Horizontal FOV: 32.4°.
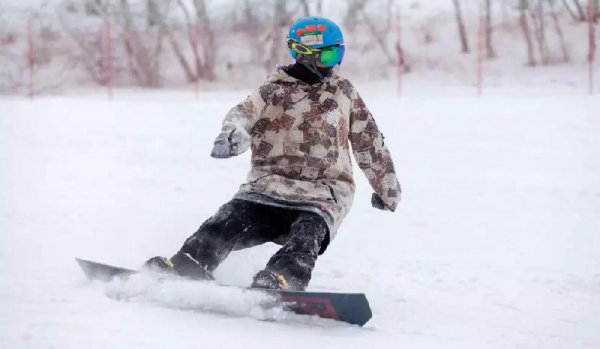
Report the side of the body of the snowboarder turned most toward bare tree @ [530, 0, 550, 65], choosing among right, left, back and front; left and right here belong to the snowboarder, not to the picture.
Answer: back

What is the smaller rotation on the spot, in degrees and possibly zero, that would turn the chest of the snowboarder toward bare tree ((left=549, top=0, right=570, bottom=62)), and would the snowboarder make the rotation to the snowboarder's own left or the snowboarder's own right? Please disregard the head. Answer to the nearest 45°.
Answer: approximately 180°

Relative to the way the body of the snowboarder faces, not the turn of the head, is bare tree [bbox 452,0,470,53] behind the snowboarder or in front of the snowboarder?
behind

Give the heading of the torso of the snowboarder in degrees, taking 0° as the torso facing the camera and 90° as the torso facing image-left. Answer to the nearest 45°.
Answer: approximately 0°

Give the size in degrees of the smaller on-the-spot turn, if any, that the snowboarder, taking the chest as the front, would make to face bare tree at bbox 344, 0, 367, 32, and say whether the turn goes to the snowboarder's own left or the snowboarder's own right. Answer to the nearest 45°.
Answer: approximately 180°

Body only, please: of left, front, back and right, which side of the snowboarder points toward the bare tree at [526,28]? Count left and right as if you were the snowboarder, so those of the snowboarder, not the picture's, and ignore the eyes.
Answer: back

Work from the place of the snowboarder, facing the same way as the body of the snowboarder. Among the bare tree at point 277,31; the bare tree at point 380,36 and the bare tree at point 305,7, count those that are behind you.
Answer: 3

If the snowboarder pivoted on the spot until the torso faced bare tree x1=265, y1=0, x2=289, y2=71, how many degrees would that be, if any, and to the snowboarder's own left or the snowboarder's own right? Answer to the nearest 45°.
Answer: approximately 180°
